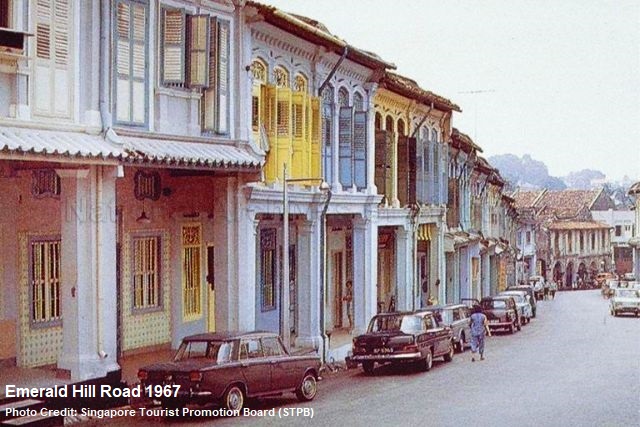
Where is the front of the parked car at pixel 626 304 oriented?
toward the camera

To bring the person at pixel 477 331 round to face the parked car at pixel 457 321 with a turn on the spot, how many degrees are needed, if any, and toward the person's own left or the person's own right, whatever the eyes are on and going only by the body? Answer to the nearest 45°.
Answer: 0° — they already face it

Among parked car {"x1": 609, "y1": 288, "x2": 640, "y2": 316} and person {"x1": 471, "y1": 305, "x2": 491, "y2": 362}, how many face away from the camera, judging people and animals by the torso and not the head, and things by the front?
1

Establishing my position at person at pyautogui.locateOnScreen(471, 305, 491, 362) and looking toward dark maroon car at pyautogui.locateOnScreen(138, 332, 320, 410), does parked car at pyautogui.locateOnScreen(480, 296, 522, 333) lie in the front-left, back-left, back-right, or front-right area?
back-right

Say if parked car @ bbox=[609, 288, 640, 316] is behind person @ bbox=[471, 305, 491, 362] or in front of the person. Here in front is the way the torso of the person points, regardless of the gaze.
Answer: in front

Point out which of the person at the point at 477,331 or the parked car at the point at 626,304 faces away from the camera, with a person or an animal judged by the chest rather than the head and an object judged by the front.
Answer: the person

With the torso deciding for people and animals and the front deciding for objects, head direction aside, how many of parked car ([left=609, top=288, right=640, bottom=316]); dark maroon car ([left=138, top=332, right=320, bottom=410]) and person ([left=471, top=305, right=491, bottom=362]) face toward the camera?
1

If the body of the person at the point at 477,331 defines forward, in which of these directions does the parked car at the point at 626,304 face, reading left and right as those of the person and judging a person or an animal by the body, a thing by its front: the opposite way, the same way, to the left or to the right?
the opposite way

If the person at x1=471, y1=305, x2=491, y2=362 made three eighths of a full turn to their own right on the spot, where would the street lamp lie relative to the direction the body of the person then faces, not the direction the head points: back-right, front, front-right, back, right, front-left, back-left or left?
right

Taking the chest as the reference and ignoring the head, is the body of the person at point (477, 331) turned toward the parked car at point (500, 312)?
yes

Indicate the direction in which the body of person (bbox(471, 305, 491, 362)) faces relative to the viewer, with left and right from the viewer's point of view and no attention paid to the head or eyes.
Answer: facing away from the viewer

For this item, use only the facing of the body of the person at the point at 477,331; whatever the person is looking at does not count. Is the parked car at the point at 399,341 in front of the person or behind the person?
behind
